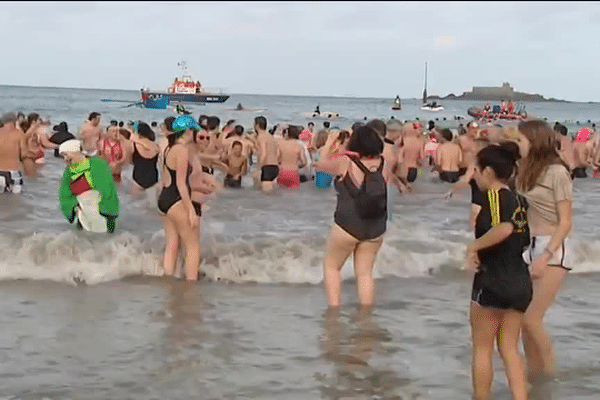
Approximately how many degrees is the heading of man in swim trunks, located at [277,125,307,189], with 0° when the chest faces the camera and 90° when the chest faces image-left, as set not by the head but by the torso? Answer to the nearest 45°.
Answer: approximately 180°

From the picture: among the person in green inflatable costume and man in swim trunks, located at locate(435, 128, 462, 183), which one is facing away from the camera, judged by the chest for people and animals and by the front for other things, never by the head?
the man in swim trunks

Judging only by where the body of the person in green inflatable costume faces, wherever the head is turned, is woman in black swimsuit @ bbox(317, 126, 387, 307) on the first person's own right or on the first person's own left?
on the first person's own left

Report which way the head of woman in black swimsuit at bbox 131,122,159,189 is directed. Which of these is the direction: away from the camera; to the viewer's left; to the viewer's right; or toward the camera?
away from the camera

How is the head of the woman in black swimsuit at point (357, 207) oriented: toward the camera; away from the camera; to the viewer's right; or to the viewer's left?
away from the camera

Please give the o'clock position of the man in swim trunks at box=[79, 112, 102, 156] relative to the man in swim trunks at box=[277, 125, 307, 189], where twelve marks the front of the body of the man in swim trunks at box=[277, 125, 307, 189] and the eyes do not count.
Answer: the man in swim trunks at box=[79, 112, 102, 156] is roughly at 9 o'clock from the man in swim trunks at box=[277, 125, 307, 189].

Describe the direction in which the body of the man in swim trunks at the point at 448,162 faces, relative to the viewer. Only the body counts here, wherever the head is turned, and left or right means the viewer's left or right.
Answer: facing away from the viewer

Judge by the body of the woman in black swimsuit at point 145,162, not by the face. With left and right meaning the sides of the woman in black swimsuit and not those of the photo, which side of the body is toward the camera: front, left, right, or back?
back

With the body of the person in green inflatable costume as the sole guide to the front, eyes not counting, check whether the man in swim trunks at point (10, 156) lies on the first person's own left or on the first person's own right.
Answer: on the first person's own right

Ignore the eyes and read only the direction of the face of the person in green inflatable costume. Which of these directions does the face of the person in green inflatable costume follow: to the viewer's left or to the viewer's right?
to the viewer's left
